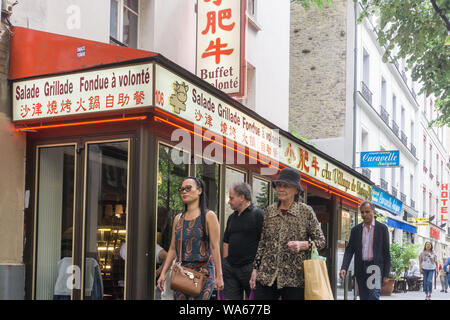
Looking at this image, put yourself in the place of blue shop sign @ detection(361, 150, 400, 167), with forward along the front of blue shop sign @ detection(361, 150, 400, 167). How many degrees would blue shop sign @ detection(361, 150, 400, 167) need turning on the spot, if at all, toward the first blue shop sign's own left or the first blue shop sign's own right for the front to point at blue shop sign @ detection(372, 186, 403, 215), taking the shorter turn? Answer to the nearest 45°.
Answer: approximately 180°

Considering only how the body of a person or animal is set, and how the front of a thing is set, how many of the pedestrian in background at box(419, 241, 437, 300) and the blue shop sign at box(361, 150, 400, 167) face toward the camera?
2

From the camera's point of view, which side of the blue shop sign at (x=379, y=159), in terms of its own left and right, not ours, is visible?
front

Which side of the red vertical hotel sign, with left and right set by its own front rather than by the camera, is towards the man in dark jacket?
front

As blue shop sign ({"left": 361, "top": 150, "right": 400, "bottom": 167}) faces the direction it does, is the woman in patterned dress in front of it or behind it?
in front

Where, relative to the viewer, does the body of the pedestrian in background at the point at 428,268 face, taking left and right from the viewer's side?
facing the viewer

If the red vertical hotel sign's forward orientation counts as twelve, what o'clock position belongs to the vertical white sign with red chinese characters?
The vertical white sign with red chinese characters is roughly at 12 o'clock from the red vertical hotel sign.

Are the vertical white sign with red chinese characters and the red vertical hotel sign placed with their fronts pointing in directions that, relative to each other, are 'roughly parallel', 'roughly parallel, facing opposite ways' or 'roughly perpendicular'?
roughly parallel

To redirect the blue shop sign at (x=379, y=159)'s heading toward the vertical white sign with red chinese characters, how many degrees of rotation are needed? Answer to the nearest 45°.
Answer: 0° — it already faces it

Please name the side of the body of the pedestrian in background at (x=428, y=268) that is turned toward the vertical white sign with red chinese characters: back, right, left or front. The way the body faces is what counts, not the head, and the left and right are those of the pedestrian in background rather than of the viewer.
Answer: front

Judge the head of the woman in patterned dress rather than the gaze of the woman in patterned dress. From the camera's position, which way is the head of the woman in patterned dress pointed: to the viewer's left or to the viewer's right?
to the viewer's left

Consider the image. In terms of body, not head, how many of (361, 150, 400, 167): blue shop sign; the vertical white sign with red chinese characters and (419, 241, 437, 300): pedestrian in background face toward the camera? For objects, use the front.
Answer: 3

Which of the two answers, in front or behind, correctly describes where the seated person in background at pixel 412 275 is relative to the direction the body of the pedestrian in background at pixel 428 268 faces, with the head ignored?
behind

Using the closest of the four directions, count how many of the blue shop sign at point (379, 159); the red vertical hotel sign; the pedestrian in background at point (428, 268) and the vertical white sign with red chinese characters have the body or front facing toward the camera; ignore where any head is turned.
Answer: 4
